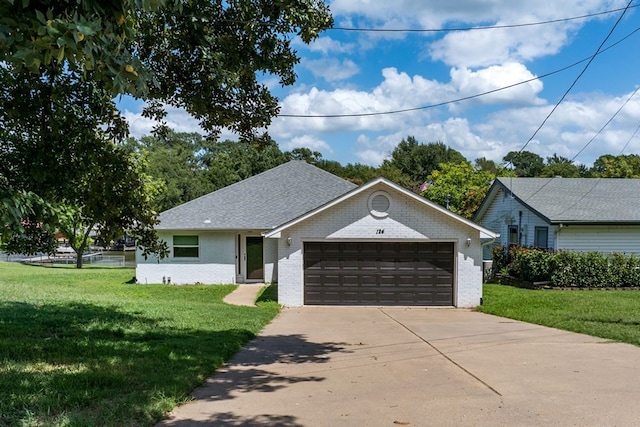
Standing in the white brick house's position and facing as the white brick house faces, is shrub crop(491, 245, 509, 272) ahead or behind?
behind

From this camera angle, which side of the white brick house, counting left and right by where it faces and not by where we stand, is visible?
front

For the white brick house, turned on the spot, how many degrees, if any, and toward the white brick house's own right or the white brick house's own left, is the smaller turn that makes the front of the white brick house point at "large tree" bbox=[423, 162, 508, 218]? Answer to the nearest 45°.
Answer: approximately 180°

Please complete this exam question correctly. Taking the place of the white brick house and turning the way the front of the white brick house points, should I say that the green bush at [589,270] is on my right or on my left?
on my left

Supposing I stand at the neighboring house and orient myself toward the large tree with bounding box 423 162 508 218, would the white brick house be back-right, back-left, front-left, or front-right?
back-left
